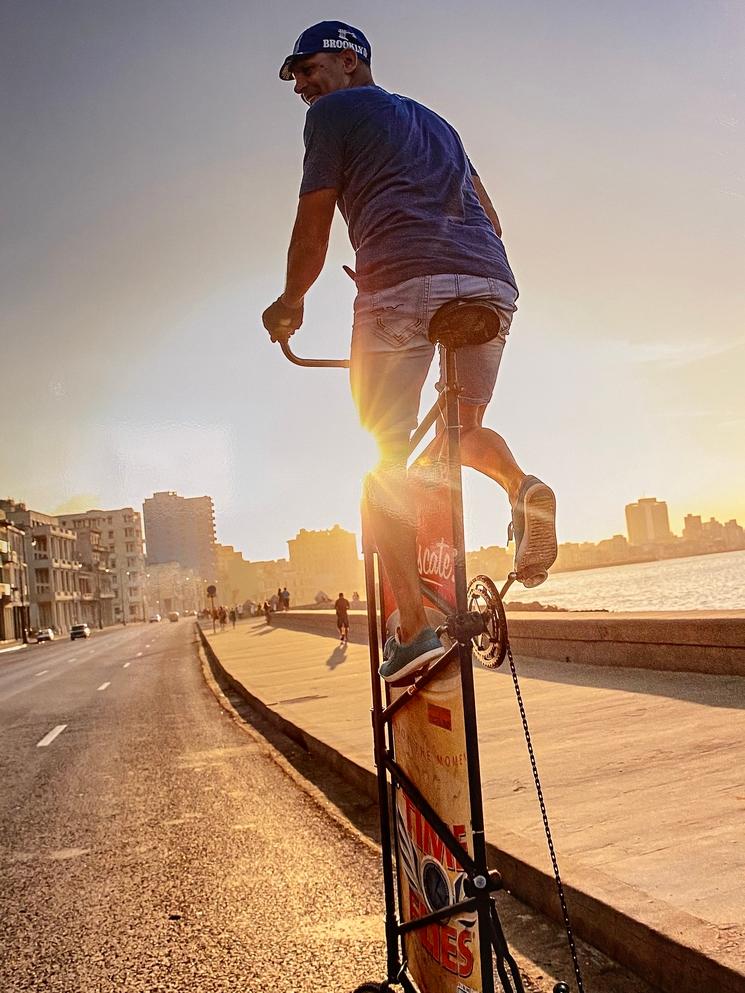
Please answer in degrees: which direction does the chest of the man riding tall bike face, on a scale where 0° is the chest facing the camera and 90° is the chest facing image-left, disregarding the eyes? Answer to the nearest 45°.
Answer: approximately 135°

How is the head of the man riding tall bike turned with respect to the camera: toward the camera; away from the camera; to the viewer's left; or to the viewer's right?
to the viewer's left
